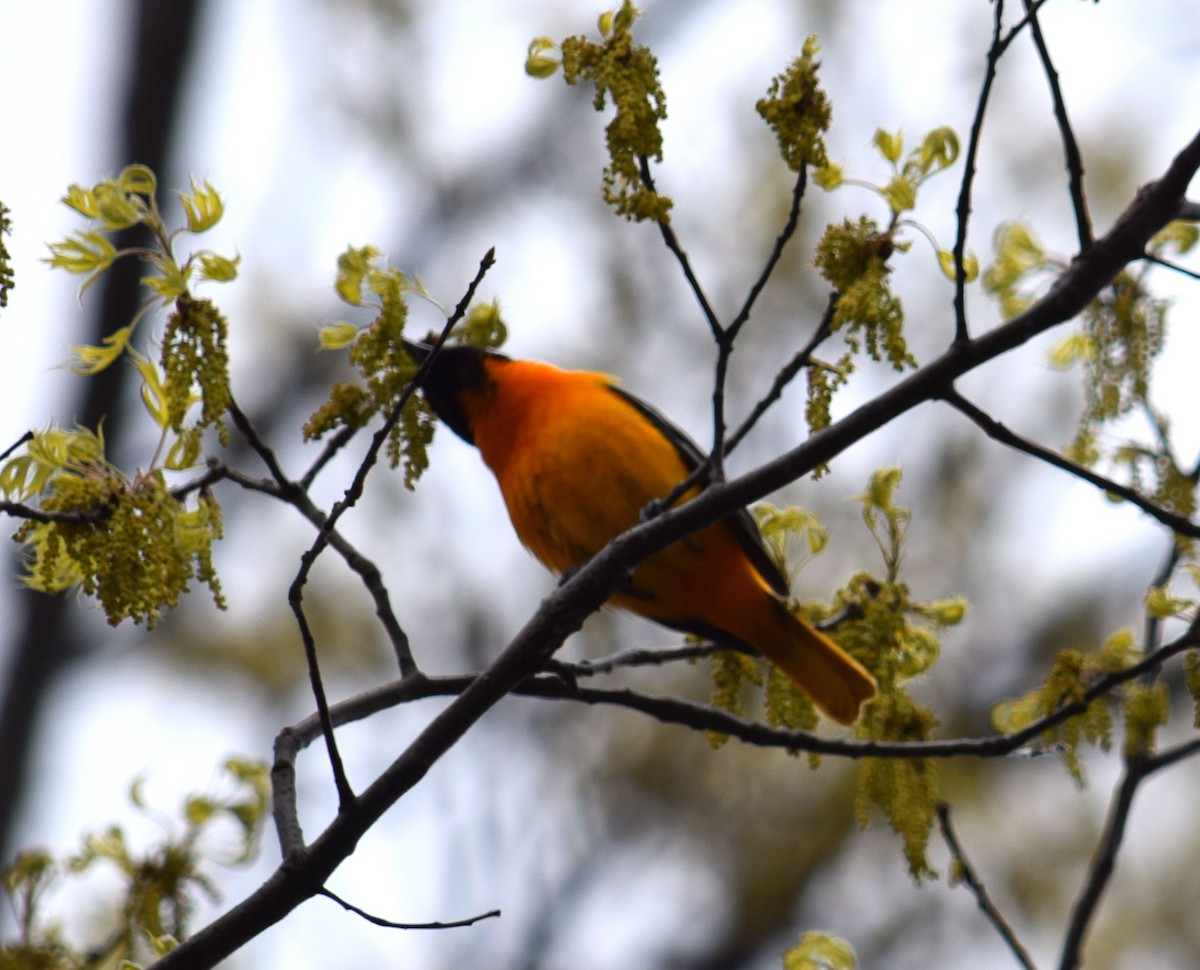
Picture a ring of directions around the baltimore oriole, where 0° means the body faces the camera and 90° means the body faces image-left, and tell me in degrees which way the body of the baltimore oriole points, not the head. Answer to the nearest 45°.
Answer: approximately 45°

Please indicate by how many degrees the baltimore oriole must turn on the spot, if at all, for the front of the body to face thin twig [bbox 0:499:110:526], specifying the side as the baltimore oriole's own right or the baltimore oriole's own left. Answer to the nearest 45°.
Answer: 0° — it already faces it

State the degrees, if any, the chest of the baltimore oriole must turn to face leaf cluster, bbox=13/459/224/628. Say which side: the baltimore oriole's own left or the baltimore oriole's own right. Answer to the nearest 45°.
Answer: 0° — it already faces it
